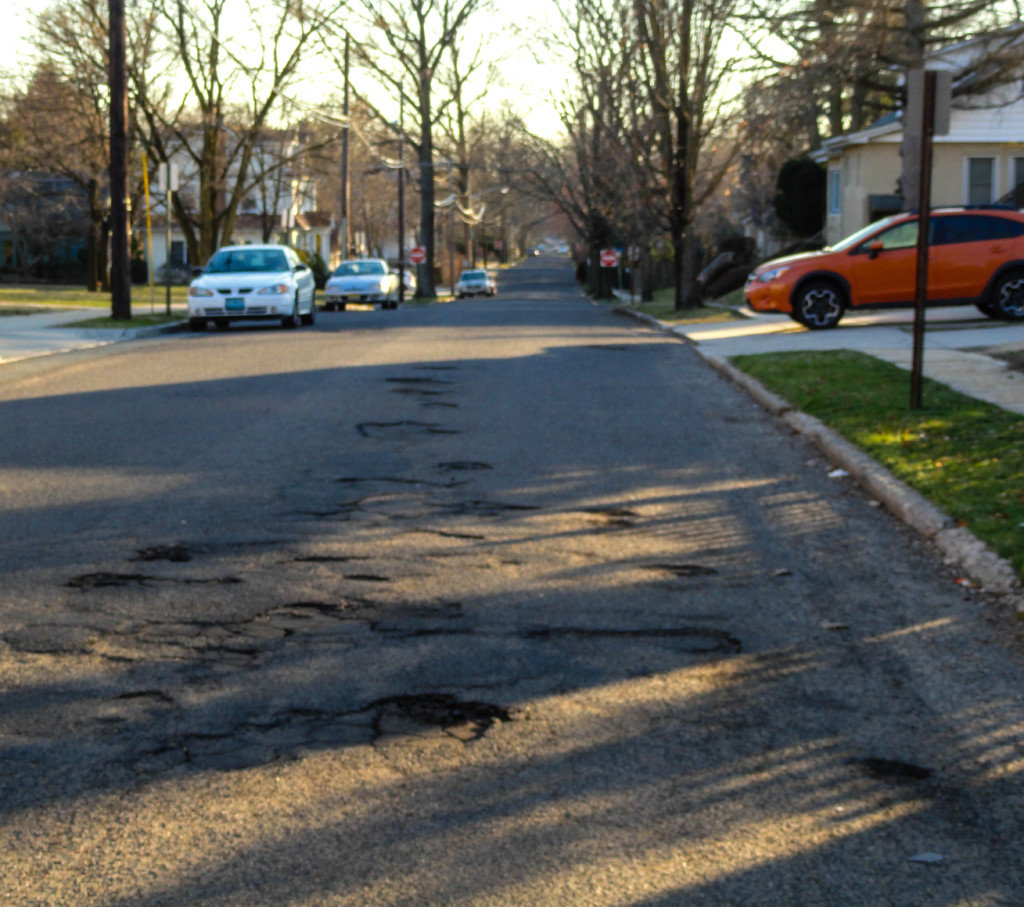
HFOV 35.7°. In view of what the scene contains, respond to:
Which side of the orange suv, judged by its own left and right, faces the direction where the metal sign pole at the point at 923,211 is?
left

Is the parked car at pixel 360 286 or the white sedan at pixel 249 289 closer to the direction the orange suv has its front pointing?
the white sedan

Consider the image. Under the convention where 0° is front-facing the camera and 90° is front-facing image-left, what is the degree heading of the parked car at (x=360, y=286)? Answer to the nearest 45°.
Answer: approximately 0°

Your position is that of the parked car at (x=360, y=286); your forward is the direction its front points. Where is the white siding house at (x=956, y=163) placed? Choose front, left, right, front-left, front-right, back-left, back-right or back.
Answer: left

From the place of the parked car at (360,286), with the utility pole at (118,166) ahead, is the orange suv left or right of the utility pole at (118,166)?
left

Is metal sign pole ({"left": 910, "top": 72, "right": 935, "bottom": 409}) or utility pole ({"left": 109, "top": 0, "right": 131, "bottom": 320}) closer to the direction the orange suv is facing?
the utility pole

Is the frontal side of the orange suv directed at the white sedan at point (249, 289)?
yes

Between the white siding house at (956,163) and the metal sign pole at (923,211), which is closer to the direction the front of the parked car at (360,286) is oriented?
the metal sign pole

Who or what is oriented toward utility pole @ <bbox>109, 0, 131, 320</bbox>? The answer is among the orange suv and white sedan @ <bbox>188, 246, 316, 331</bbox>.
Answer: the orange suv

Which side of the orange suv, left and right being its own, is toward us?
left

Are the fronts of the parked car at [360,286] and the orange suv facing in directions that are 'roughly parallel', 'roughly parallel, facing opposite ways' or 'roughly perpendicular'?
roughly perpendicular

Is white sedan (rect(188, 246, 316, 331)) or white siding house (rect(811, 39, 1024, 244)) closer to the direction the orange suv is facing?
the white sedan

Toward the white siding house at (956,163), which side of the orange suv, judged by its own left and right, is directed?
right

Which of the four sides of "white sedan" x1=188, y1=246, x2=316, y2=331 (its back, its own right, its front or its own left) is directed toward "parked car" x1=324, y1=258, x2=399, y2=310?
back
